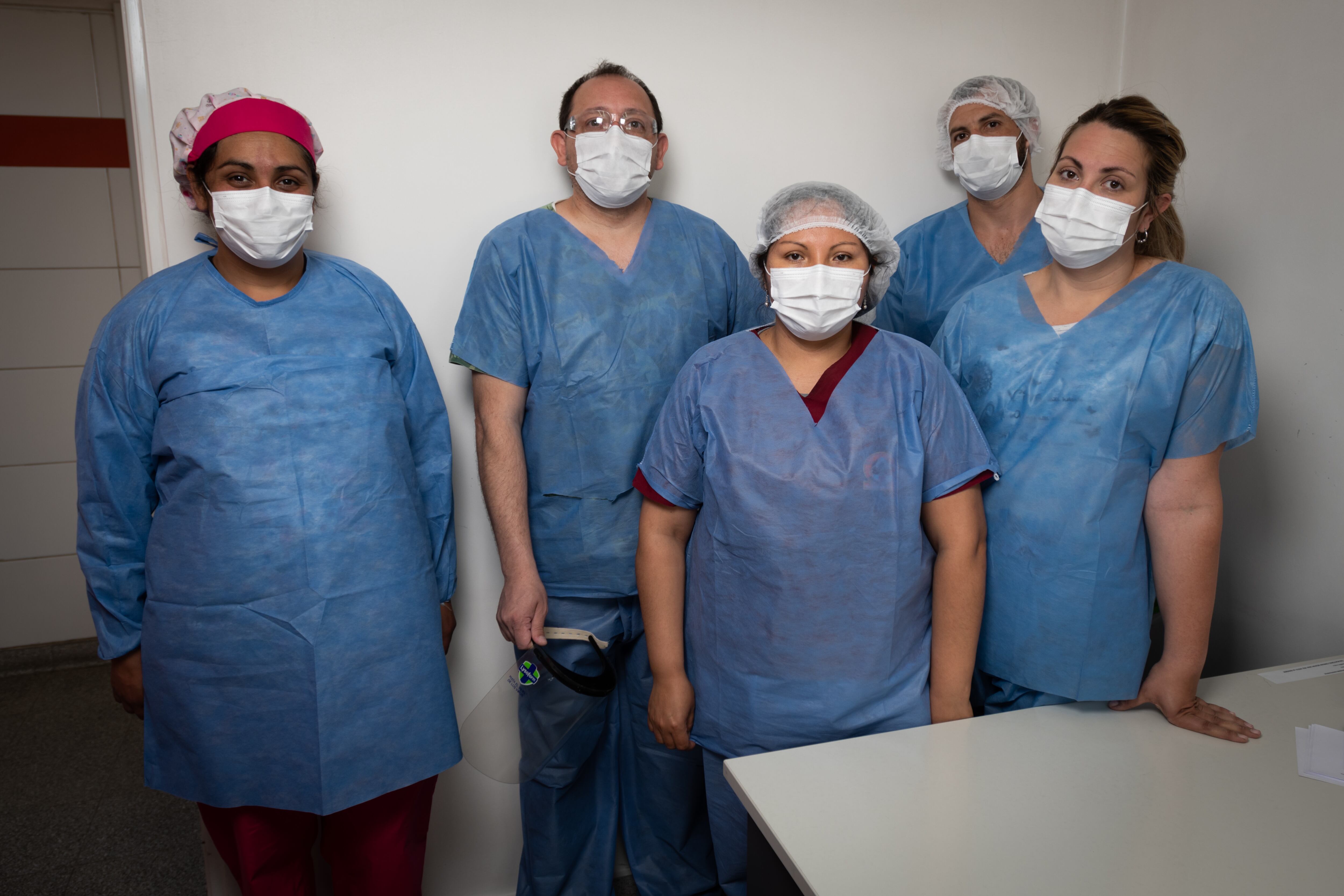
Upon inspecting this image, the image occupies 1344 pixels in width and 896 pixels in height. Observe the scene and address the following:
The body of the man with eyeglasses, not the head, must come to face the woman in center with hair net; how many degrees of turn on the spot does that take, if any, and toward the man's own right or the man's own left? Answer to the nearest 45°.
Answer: approximately 45° to the man's own left

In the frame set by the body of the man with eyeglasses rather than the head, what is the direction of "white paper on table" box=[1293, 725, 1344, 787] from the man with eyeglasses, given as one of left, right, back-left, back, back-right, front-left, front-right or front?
front-left

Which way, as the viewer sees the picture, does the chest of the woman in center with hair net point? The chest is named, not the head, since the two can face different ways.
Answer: toward the camera

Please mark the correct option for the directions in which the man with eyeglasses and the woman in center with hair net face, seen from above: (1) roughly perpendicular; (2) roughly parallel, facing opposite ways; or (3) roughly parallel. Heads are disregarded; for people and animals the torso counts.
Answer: roughly parallel

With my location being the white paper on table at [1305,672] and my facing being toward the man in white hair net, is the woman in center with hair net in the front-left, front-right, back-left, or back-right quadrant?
front-left

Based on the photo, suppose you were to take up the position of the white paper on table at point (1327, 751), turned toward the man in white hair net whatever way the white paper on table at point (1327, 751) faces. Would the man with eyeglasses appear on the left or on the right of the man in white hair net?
left

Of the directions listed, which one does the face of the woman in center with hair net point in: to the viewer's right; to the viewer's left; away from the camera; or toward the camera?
toward the camera

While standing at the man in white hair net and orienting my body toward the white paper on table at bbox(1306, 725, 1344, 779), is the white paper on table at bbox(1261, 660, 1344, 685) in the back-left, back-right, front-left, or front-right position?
front-left

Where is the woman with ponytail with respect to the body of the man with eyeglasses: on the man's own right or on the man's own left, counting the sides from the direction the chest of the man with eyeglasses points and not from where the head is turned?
on the man's own left

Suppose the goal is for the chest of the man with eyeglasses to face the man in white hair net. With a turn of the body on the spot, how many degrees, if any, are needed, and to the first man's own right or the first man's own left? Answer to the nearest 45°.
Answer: approximately 90° to the first man's own left

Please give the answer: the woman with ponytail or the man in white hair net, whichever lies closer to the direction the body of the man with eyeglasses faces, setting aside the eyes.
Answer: the woman with ponytail

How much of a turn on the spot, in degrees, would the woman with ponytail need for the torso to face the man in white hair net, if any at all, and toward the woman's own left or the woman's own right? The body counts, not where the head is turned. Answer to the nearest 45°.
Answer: approximately 90° to the woman's own right

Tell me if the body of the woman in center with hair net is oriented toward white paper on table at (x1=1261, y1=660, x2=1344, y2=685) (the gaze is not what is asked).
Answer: no

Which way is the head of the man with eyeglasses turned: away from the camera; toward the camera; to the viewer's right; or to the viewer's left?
toward the camera

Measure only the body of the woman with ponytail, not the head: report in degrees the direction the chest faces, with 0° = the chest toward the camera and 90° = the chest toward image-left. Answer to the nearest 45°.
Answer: approximately 45°

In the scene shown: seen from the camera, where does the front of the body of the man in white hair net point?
toward the camera

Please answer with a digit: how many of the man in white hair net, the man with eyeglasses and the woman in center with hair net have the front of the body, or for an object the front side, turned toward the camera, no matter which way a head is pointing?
3
